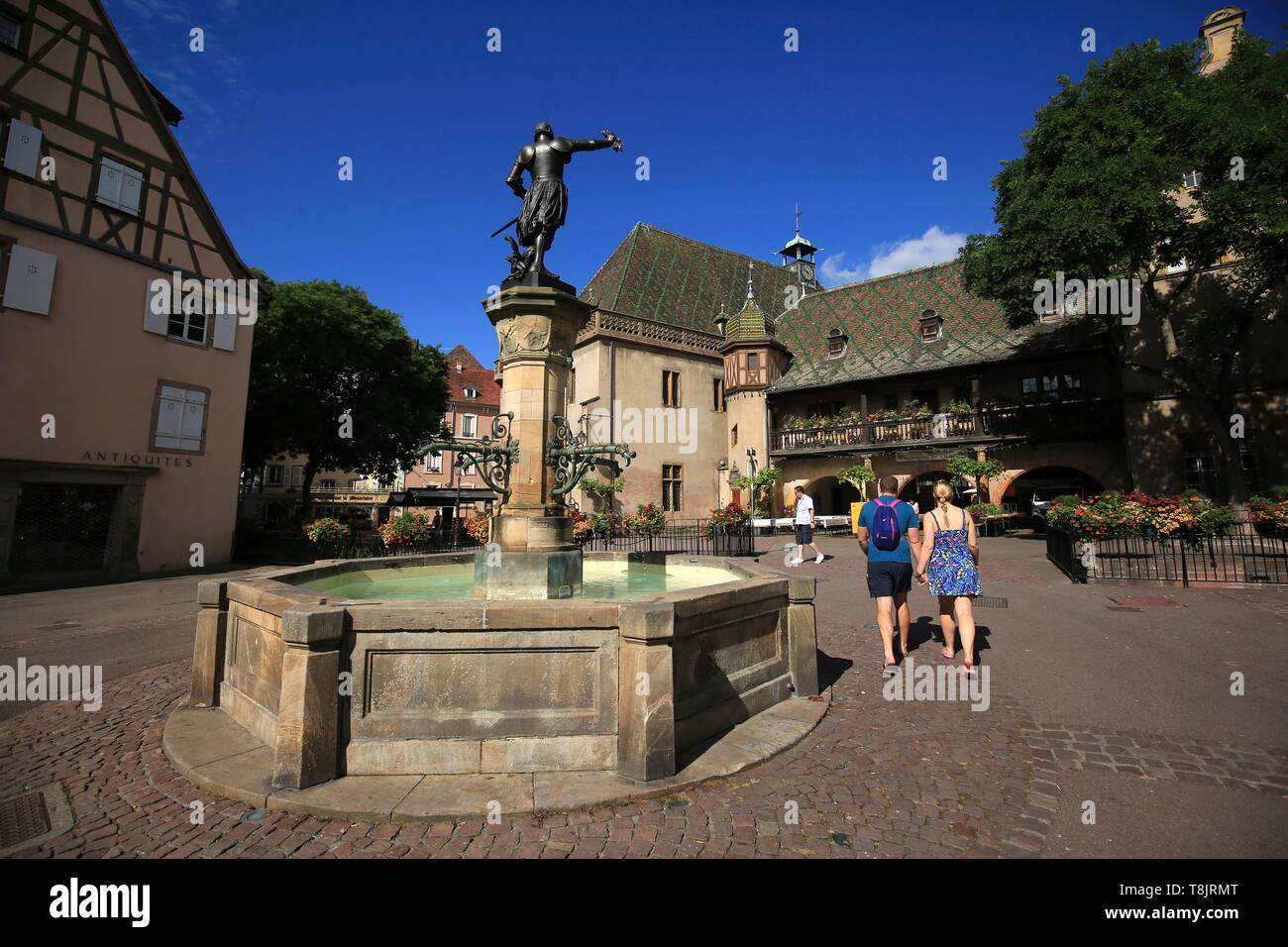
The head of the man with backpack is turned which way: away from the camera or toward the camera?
away from the camera

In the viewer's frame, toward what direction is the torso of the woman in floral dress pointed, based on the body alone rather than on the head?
away from the camera

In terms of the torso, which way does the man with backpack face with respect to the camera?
away from the camera

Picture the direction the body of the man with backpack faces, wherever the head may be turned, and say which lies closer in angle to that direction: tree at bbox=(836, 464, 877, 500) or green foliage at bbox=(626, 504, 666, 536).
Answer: the tree

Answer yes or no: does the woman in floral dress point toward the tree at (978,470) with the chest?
yes

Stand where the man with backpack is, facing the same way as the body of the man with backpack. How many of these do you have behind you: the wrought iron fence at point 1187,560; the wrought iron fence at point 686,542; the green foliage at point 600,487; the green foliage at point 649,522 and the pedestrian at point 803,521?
0

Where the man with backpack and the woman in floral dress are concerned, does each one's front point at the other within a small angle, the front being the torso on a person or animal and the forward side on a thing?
no

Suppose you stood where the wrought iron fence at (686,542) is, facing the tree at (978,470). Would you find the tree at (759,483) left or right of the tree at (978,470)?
left

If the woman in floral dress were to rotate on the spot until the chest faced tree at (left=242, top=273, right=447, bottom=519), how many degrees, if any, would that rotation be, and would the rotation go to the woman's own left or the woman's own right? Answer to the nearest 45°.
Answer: approximately 90° to the woman's own left

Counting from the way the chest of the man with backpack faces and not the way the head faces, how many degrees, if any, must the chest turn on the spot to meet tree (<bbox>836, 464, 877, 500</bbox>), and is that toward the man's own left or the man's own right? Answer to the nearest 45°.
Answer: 0° — they already face it

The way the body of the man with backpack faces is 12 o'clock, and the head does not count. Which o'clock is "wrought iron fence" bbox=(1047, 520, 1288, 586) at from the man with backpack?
The wrought iron fence is roughly at 1 o'clock from the man with backpack.

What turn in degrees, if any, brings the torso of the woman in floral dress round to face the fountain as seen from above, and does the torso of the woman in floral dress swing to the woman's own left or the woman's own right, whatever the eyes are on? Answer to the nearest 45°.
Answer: approximately 135° to the woman's own left

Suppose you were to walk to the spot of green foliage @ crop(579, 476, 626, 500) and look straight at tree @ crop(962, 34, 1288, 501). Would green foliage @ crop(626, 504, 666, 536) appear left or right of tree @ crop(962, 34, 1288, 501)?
right

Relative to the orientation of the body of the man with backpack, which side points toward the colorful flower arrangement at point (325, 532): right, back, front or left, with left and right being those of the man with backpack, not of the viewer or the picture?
left

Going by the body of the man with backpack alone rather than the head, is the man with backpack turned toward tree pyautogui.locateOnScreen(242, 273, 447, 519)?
no

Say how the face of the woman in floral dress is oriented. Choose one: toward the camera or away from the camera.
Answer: away from the camera

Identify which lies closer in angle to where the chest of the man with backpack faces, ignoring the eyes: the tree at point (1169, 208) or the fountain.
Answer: the tree

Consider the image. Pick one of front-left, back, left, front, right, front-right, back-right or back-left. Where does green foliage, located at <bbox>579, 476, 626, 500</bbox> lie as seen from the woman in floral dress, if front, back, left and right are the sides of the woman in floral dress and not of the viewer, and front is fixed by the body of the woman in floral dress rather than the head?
front-left
